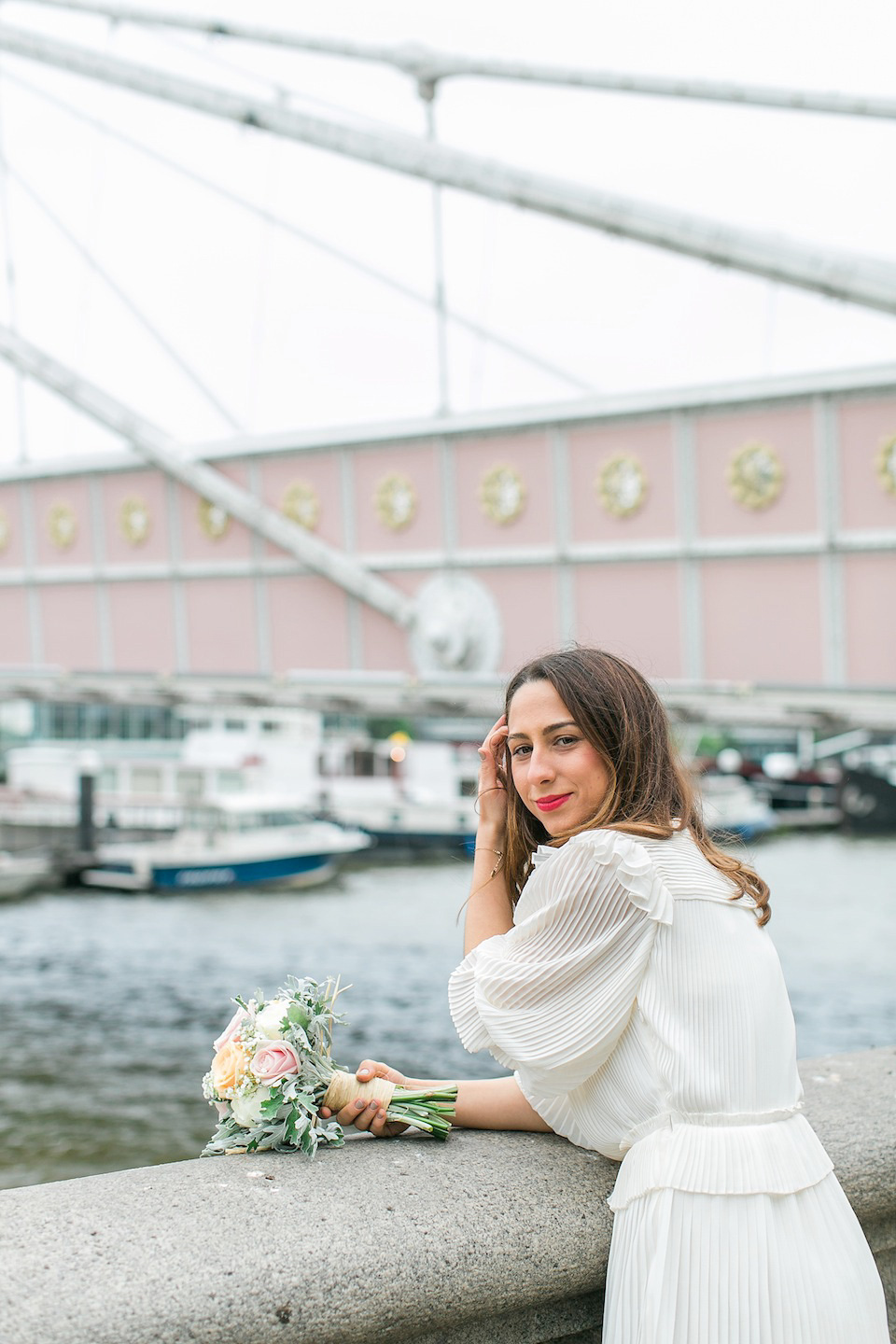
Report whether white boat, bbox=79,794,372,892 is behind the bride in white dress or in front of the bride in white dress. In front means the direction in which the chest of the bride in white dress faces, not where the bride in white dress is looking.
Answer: in front

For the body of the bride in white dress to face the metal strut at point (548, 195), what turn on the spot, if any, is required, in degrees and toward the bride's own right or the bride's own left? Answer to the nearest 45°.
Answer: approximately 45° to the bride's own right

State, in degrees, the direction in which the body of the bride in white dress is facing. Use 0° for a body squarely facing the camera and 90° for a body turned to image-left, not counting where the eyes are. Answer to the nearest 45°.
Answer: approximately 135°

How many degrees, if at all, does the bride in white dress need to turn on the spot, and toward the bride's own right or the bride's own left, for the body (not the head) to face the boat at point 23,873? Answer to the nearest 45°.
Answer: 0° — they already face it
